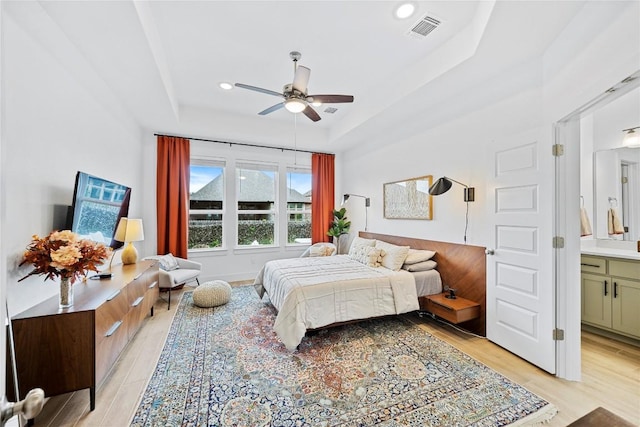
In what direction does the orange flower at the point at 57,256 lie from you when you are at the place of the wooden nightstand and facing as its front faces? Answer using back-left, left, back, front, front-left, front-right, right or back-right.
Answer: front

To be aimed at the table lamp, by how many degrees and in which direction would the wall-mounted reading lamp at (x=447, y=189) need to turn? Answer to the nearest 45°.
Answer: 0° — it already faces it

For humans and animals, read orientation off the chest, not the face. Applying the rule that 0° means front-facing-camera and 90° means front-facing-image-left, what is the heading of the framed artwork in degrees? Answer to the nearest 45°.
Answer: approximately 45°

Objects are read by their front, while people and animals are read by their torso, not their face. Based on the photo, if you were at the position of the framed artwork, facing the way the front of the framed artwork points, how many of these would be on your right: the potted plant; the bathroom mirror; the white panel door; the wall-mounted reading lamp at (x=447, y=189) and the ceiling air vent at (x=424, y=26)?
1

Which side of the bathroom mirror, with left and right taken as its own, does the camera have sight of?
front

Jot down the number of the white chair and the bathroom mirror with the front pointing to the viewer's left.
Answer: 0

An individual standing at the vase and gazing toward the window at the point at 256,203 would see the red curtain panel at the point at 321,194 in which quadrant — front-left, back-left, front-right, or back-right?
front-right

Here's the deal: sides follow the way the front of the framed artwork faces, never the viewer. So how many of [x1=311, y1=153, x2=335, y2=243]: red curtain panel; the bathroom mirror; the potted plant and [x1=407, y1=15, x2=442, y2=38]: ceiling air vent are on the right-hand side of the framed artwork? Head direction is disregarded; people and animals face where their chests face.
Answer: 2

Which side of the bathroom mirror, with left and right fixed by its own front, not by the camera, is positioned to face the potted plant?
right

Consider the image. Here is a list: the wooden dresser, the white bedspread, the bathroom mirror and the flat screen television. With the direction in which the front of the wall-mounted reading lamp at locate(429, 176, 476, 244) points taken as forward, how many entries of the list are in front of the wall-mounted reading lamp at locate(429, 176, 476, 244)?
3

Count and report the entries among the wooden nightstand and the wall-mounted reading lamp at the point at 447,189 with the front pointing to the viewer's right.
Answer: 0

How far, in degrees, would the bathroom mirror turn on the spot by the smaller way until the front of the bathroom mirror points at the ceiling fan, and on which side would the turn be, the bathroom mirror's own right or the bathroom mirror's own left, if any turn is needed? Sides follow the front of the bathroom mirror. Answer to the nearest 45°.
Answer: approximately 45° to the bathroom mirror's own right

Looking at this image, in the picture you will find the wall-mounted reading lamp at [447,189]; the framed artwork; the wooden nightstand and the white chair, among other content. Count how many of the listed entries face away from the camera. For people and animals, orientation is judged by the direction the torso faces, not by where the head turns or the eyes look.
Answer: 0

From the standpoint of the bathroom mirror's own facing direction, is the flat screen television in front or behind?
in front

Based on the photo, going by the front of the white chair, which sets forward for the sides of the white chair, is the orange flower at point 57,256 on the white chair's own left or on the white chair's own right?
on the white chair's own right

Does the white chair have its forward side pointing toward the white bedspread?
yes

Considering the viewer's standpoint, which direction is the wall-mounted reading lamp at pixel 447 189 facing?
facing the viewer and to the left of the viewer
